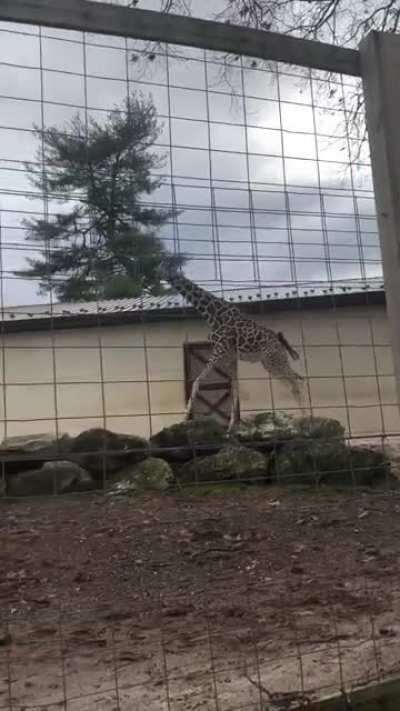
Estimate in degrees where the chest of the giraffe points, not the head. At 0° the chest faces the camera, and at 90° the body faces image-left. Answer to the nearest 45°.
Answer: approximately 90°

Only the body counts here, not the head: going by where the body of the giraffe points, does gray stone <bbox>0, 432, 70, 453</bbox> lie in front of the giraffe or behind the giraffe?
in front

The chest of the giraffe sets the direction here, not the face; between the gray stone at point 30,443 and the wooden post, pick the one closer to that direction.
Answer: the gray stone

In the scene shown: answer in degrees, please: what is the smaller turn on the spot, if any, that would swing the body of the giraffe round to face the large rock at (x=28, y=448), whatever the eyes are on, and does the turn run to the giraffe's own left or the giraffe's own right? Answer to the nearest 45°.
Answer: approximately 45° to the giraffe's own left
